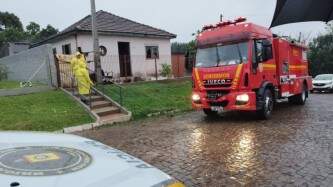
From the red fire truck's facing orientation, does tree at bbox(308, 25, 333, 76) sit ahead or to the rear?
to the rear

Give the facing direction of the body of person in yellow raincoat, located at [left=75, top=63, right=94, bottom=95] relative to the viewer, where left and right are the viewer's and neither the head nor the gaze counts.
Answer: facing away from the viewer and to the left of the viewer

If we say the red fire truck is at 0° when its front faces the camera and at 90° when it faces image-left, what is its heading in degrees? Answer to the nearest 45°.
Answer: approximately 45°

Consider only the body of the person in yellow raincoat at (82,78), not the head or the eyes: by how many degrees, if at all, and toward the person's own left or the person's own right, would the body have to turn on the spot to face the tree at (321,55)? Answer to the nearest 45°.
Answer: approximately 90° to the person's own right

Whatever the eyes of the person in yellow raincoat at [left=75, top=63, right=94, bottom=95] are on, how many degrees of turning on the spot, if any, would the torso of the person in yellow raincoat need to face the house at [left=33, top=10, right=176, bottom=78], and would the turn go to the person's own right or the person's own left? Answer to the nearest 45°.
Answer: approximately 45° to the person's own right
